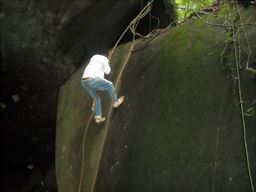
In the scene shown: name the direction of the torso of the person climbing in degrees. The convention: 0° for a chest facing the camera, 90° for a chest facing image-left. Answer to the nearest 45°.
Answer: approximately 225°
